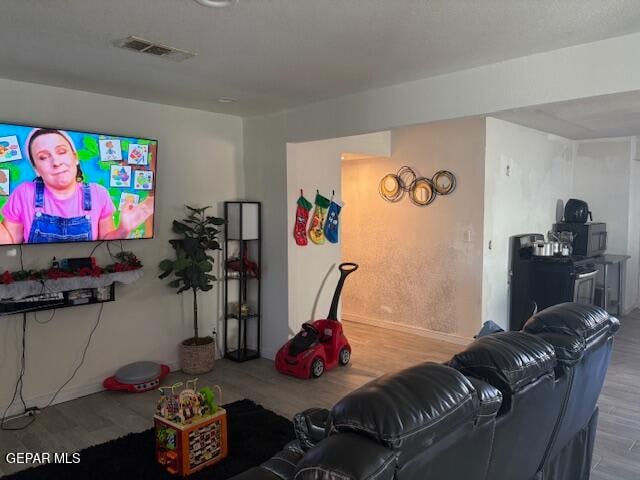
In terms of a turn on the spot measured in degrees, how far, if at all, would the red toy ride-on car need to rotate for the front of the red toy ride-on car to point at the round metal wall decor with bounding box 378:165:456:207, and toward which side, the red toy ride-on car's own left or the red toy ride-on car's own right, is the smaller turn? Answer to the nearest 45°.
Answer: approximately 180°

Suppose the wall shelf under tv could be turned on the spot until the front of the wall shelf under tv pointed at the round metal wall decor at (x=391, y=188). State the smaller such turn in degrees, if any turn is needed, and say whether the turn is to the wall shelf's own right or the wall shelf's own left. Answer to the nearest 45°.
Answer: approximately 45° to the wall shelf's own left

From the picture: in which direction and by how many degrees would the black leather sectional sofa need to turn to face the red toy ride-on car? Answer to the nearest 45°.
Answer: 0° — it already faces it

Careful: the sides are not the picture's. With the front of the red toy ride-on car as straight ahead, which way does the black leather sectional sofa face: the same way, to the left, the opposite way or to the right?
to the right

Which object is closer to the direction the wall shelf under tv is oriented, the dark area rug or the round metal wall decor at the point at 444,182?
the dark area rug

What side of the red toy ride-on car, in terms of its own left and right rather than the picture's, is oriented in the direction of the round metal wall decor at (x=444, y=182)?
back

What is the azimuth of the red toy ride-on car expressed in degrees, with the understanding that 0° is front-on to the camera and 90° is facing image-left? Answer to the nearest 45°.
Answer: approximately 45°

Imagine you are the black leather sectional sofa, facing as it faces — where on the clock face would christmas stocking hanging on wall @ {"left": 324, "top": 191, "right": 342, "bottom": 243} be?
The christmas stocking hanging on wall is roughly at 1 o'clock from the black leather sectional sofa.

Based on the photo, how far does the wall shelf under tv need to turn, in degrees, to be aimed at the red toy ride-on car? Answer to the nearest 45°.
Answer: approximately 45° to its left

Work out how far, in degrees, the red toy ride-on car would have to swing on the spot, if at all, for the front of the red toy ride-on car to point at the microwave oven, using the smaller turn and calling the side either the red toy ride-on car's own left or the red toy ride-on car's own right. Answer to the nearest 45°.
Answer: approximately 180°

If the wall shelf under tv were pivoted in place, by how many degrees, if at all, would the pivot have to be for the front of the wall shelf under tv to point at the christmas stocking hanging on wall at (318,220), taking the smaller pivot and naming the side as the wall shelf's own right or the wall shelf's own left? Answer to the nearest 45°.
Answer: approximately 45° to the wall shelf's own left

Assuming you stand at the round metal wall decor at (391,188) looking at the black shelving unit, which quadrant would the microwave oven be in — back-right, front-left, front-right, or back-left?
back-left

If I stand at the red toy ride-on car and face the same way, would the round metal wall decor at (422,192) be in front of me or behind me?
behind
